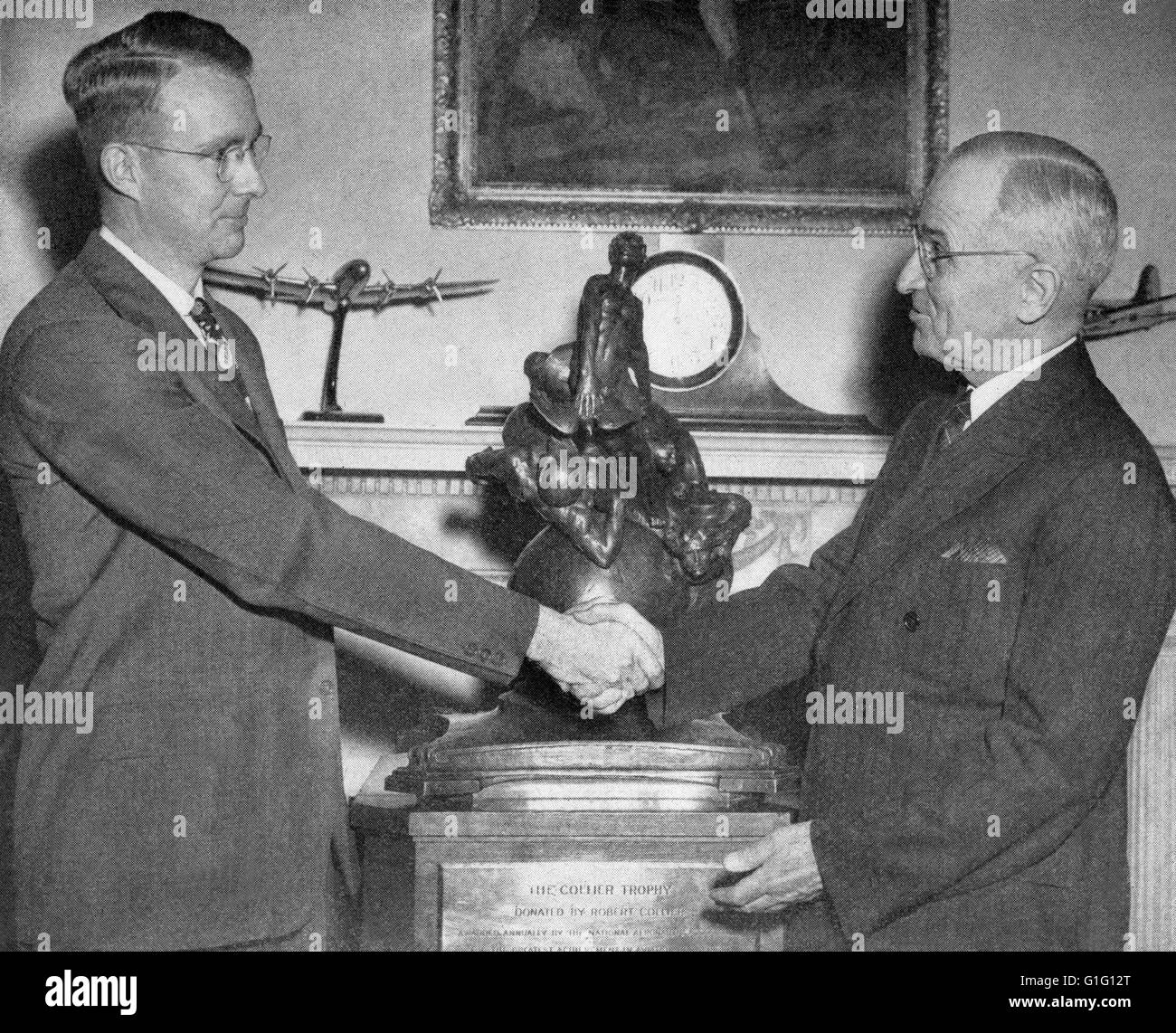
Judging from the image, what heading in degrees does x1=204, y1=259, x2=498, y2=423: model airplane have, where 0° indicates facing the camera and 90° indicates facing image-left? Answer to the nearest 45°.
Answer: approximately 0°

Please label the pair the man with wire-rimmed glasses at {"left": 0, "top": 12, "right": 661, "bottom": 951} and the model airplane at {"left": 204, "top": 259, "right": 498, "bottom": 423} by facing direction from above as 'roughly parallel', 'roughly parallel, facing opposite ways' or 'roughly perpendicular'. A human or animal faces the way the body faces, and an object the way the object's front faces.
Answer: roughly perpendicular

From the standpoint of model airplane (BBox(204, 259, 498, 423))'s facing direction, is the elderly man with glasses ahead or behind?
ahead

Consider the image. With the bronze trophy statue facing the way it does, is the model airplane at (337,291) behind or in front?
behind

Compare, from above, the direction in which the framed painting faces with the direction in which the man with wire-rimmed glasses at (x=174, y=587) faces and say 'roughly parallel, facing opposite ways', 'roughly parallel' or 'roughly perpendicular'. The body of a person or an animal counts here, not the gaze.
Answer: roughly perpendicular

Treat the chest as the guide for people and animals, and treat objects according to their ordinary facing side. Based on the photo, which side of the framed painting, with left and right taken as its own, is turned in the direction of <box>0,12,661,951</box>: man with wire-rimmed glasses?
front

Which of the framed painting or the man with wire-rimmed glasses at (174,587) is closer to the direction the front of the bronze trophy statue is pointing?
the man with wire-rimmed glasses

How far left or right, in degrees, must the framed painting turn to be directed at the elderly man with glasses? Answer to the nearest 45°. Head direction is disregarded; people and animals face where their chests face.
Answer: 0° — it already faces them

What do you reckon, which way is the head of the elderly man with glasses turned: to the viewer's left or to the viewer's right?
to the viewer's left

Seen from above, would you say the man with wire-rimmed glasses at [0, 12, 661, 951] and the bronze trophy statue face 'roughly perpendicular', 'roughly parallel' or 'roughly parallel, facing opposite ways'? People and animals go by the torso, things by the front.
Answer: roughly perpendicular

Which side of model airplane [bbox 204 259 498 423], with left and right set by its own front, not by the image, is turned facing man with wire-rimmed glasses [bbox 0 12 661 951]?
front

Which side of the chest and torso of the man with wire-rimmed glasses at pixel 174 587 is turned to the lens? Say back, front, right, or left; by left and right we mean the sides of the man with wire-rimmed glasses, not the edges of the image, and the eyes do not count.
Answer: right

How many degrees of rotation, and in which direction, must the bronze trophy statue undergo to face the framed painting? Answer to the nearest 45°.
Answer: approximately 180°
